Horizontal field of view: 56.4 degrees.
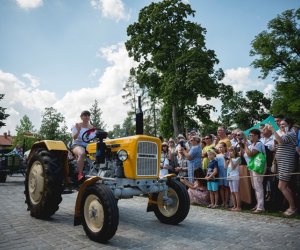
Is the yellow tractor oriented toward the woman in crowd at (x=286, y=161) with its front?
no

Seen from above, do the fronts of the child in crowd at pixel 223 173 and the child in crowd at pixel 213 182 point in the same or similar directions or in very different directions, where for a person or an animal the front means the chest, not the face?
same or similar directions

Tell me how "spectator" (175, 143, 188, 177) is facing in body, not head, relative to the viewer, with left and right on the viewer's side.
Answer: facing the viewer and to the left of the viewer

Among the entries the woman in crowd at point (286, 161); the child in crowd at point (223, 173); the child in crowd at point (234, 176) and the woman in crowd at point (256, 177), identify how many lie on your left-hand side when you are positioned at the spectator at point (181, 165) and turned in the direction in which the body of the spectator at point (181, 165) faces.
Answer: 4

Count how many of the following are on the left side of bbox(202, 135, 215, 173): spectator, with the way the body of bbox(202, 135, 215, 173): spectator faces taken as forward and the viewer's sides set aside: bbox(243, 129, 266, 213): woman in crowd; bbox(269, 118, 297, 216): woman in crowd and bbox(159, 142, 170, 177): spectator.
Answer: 2

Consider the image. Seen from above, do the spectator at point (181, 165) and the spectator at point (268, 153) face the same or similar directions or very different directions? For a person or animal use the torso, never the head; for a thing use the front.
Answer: same or similar directions

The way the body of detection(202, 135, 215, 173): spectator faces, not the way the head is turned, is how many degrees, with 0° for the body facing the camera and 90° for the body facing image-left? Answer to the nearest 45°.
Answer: approximately 45°

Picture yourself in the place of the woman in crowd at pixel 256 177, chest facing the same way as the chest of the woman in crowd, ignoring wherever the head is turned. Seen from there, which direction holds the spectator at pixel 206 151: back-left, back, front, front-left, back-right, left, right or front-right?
front-right

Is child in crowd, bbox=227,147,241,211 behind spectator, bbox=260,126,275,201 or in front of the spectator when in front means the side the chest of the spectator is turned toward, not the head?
in front

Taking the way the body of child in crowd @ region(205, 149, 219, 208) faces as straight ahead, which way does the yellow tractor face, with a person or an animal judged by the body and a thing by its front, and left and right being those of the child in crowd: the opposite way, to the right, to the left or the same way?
to the left

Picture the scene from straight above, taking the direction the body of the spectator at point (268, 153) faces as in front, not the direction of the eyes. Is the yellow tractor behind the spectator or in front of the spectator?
in front

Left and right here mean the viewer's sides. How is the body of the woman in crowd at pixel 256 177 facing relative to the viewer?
facing to the left of the viewer

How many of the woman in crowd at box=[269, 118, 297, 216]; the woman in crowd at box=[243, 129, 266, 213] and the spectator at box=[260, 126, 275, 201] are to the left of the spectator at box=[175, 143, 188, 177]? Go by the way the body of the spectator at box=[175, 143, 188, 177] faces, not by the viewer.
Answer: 3

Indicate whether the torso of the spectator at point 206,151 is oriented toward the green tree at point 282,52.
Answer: no
